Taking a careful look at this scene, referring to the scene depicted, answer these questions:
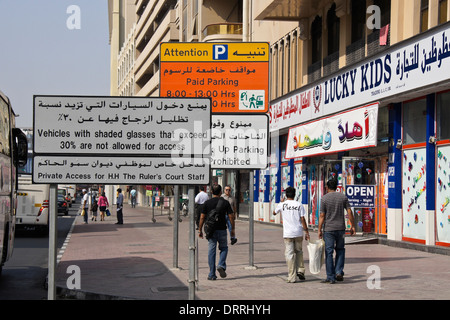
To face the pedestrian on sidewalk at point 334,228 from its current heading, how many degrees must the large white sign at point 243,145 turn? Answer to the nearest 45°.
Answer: approximately 45° to its left

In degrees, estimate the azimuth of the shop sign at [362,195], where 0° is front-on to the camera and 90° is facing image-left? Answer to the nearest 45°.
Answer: approximately 0°

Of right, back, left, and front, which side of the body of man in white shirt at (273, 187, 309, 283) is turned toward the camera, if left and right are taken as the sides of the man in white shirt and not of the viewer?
back

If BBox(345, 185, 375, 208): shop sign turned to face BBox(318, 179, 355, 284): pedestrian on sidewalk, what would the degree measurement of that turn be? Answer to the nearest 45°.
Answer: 0° — it already faces them

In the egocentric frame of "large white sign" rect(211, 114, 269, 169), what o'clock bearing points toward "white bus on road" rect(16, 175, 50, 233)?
The white bus on road is roughly at 5 o'clock from the large white sign.

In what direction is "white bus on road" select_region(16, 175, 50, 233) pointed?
away from the camera

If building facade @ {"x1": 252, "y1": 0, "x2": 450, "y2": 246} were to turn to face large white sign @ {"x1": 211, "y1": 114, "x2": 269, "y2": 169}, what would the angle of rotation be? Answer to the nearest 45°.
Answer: approximately 45° to its left
